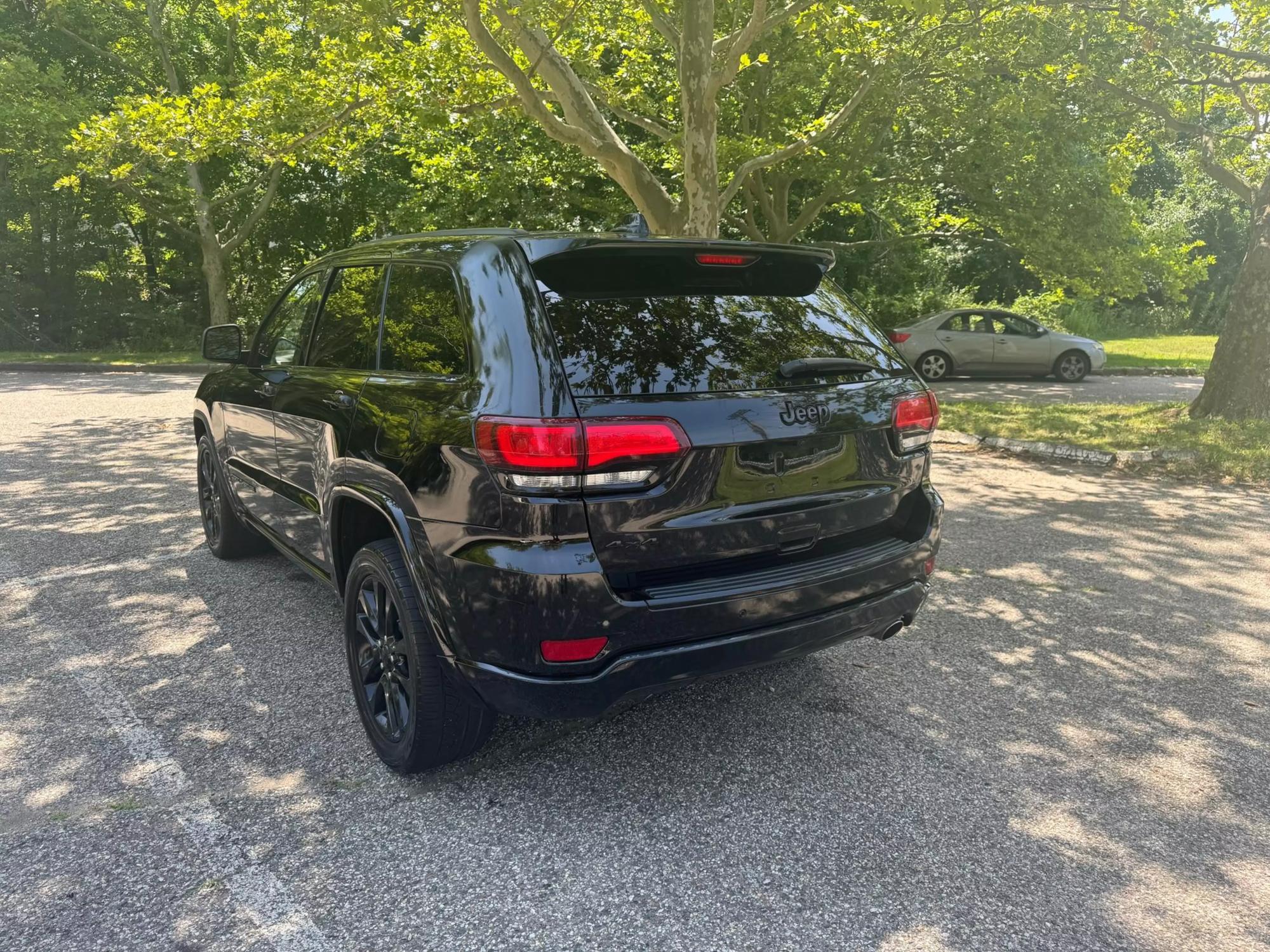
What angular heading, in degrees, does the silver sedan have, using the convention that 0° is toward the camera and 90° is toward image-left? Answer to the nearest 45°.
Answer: approximately 270°

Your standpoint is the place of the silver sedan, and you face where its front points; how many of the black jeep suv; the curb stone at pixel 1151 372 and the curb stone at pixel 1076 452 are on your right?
2

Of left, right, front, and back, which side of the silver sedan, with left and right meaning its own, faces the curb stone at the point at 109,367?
back

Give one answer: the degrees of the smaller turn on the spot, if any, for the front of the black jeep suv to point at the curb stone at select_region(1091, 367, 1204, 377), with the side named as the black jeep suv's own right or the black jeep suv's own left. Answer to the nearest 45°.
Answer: approximately 90° to the black jeep suv's own right

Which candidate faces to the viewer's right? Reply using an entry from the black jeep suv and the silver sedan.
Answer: the silver sedan

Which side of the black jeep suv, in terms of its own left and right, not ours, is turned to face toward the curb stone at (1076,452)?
right

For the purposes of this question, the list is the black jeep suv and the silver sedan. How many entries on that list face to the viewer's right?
1

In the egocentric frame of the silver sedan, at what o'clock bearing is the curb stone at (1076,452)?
The curb stone is roughly at 3 o'clock from the silver sedan.

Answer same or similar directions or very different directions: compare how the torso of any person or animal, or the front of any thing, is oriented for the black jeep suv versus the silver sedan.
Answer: very different directions

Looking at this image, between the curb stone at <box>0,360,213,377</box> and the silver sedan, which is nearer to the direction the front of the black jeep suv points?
the curb stone

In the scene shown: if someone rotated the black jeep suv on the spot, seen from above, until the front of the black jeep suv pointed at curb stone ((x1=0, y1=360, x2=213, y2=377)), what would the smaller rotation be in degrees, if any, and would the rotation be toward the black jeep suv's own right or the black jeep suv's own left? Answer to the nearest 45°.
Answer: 0° — it already faces it

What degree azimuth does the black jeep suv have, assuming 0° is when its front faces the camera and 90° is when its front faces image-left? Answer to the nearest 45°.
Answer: approximately 135°
